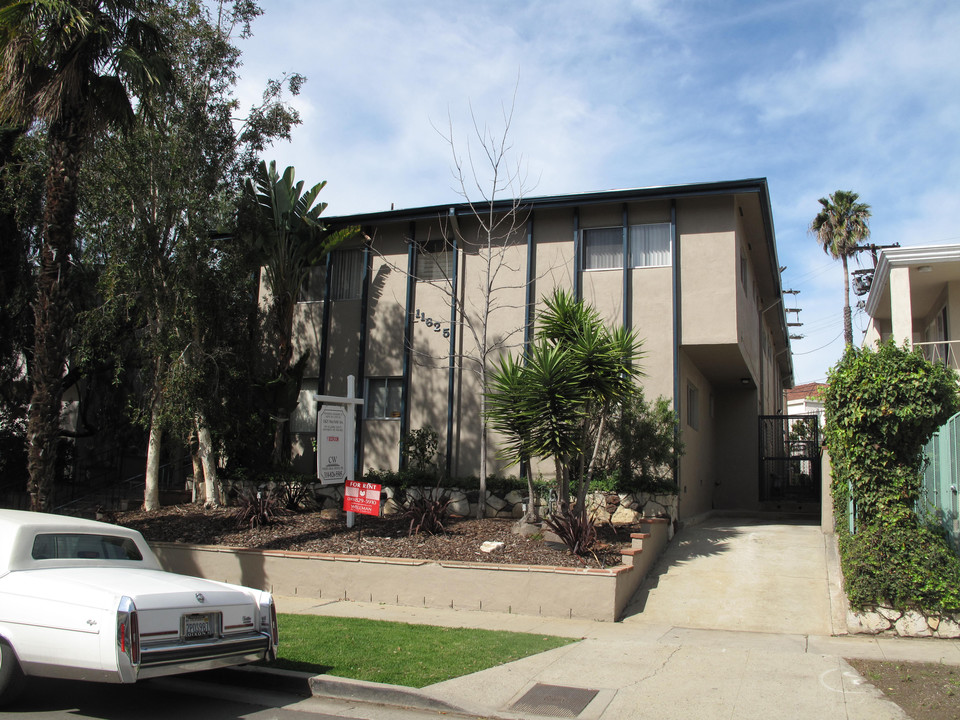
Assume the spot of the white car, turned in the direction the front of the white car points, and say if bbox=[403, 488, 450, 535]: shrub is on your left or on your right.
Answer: on your right

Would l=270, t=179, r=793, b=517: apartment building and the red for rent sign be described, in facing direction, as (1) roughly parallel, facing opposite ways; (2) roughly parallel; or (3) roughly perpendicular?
roughly parallel

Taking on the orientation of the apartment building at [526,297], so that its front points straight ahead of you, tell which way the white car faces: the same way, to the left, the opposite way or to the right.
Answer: to the right

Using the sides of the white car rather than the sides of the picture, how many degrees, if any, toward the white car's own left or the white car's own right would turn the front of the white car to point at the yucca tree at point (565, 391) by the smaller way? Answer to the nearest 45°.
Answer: approximately 90° to the white car's own right

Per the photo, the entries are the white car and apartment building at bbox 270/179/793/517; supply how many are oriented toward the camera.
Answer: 1

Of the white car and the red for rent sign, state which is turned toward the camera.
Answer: the red for rent sign

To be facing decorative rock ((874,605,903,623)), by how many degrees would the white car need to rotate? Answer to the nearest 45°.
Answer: approximately 135° to its right

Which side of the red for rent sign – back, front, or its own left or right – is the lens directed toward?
front

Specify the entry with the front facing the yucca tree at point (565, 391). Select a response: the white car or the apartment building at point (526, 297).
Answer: the apartment building

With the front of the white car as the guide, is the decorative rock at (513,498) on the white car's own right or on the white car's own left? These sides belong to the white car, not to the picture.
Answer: on the white car's own right

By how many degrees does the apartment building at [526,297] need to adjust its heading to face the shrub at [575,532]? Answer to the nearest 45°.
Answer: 0° — it already faces it

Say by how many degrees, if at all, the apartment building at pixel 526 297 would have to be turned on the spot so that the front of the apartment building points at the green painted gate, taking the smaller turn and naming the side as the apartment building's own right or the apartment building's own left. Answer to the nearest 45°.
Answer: approximately 45° to the apartment building's own left

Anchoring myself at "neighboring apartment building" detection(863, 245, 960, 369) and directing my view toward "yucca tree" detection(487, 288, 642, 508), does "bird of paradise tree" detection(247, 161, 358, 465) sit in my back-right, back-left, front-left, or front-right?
front-right

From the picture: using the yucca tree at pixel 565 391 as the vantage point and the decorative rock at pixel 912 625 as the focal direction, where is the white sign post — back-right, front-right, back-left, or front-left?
back-right

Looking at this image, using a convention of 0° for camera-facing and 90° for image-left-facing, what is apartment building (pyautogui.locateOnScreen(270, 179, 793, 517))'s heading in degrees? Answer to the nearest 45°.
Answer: approximately 0°

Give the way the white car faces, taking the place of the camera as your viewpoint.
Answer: facing away from the viewer and to the left of the viewer

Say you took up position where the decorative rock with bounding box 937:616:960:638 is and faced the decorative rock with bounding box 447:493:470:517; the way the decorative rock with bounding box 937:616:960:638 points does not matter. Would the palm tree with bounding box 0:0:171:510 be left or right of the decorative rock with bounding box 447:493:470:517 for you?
left

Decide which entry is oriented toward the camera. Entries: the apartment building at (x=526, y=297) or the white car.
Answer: the apartment building
